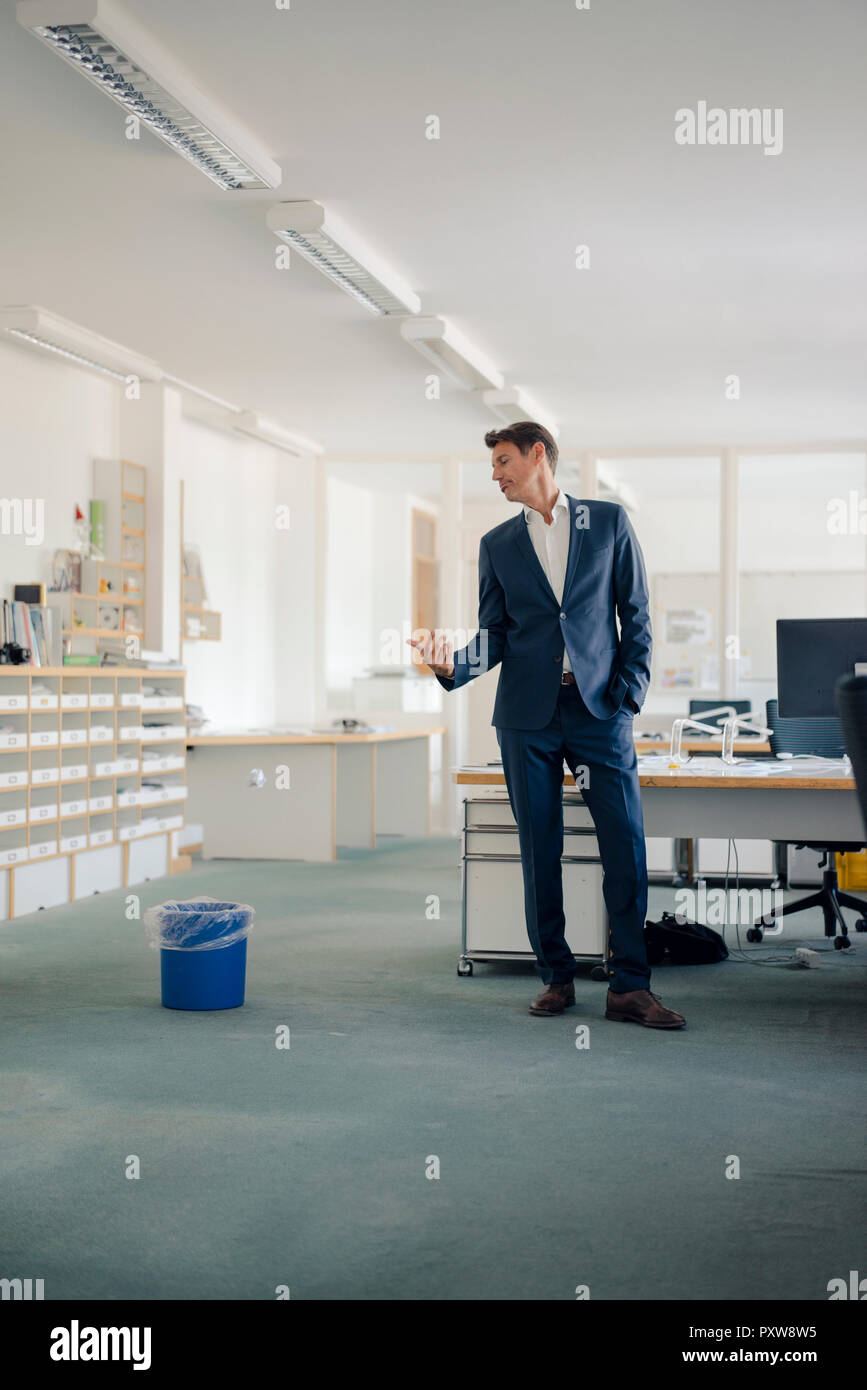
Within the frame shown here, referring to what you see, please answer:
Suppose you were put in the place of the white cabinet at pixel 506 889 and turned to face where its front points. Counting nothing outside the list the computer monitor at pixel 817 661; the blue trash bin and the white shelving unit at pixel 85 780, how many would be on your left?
1

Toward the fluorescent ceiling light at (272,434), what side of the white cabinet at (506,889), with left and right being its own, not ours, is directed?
back

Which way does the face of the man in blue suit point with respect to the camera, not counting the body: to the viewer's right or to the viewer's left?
to the viewer's left

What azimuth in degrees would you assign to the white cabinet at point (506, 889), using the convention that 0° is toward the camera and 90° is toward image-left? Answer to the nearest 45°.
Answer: approximately 0°

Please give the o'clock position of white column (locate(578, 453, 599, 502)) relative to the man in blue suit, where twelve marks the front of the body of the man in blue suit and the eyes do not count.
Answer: The white column is roughly at 6 o'clock from the man in blue suit.

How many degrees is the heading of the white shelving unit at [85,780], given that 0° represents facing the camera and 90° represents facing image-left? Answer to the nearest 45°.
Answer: approximately 315°

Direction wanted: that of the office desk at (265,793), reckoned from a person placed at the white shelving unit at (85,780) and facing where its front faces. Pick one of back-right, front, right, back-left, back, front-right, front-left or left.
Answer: left
